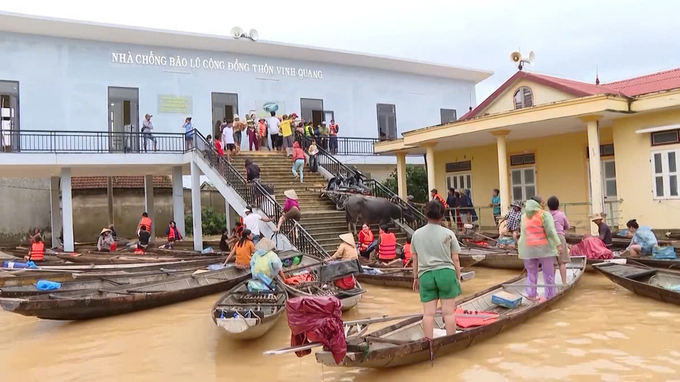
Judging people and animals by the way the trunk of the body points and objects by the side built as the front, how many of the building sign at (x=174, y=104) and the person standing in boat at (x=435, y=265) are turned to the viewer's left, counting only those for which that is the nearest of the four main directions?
0

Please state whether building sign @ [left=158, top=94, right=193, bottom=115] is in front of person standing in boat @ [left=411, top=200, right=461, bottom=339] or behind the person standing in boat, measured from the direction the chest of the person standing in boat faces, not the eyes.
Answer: in front

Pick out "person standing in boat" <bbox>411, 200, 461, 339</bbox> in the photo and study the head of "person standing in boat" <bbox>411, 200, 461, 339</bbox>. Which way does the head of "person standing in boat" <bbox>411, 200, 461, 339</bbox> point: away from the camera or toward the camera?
away from the camera

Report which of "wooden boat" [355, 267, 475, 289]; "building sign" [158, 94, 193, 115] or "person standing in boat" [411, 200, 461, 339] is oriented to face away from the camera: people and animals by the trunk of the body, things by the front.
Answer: the person standing in boat

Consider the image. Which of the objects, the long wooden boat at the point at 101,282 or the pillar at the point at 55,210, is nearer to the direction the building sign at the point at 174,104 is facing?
the long wooden boat

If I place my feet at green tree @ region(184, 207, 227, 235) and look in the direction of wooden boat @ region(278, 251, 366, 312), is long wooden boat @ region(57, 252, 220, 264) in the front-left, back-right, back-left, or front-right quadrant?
front-right

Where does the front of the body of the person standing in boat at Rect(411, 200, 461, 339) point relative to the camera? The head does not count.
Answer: away from the camera

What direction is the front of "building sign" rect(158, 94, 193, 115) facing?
toward the camera
